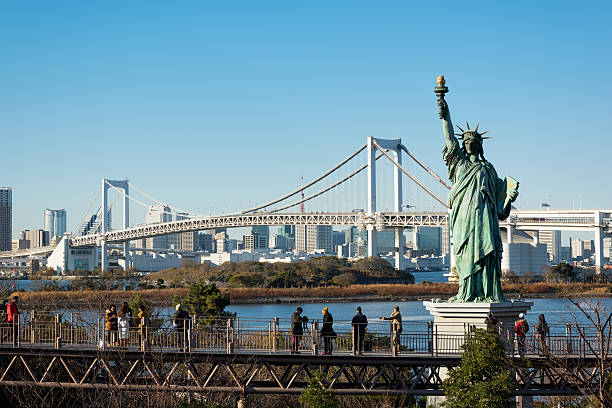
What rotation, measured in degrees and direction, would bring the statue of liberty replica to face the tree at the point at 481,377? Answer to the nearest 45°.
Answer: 0° — it already faces it

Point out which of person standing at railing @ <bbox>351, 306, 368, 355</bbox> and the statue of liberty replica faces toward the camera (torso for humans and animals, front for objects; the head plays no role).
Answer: the statue of liberty replica

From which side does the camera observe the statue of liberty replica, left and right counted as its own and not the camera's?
front

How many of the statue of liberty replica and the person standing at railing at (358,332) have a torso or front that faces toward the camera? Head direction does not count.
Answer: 1

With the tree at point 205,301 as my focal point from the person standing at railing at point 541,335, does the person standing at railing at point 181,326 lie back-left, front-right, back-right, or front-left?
front-left

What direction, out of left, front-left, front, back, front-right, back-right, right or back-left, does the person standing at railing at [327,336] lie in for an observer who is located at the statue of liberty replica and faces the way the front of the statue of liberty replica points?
front-right

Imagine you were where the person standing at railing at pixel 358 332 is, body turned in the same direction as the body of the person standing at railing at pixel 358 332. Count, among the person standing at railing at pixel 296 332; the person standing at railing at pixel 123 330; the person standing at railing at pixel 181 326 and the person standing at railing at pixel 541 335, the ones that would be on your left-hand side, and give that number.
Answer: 3

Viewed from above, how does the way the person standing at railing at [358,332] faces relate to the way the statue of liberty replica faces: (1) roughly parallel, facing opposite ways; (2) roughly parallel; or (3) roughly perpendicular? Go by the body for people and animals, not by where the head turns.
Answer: roughly parallel, facing opposite ways

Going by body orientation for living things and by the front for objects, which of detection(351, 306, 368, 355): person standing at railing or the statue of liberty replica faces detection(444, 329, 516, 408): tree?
the statue of liberty replica

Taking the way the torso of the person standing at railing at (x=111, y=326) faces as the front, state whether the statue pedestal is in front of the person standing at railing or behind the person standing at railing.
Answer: in front

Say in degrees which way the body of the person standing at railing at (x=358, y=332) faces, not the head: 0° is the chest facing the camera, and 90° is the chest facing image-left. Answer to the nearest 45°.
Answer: approximately 180°

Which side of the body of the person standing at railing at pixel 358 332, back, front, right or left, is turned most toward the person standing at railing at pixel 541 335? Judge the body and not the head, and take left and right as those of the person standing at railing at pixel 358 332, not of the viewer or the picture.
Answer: right
